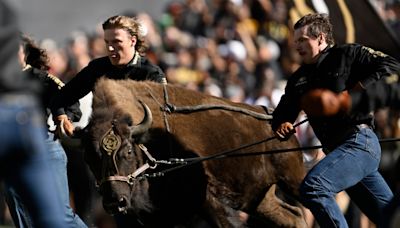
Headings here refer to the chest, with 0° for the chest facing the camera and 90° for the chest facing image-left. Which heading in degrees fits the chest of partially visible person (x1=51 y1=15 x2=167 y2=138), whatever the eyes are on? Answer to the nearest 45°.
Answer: approximately 45°

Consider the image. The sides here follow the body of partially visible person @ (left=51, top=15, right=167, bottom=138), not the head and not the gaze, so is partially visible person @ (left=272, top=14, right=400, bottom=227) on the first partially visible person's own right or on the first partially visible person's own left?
on the first partially visible person's own left

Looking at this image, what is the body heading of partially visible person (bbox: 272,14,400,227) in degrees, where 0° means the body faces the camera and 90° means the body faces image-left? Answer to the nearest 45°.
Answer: approximately 45°

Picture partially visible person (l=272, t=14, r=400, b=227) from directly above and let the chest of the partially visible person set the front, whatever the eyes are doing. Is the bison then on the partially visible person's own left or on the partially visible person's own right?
on the partially visible person's own right

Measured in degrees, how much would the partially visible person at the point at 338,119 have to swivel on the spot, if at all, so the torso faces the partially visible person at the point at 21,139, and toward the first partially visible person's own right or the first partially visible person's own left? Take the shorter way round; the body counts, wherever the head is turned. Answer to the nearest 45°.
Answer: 0° — they already face them

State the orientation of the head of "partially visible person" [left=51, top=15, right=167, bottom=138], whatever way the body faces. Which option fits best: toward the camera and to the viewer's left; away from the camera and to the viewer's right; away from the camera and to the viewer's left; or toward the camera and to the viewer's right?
toward the camera and to the viewer's left

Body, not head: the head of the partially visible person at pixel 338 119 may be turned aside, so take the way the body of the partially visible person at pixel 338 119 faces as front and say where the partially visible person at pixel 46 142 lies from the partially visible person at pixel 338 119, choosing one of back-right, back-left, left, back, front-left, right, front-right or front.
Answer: front-right

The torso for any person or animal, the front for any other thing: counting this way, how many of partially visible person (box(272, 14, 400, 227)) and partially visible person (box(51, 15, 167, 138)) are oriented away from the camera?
0
